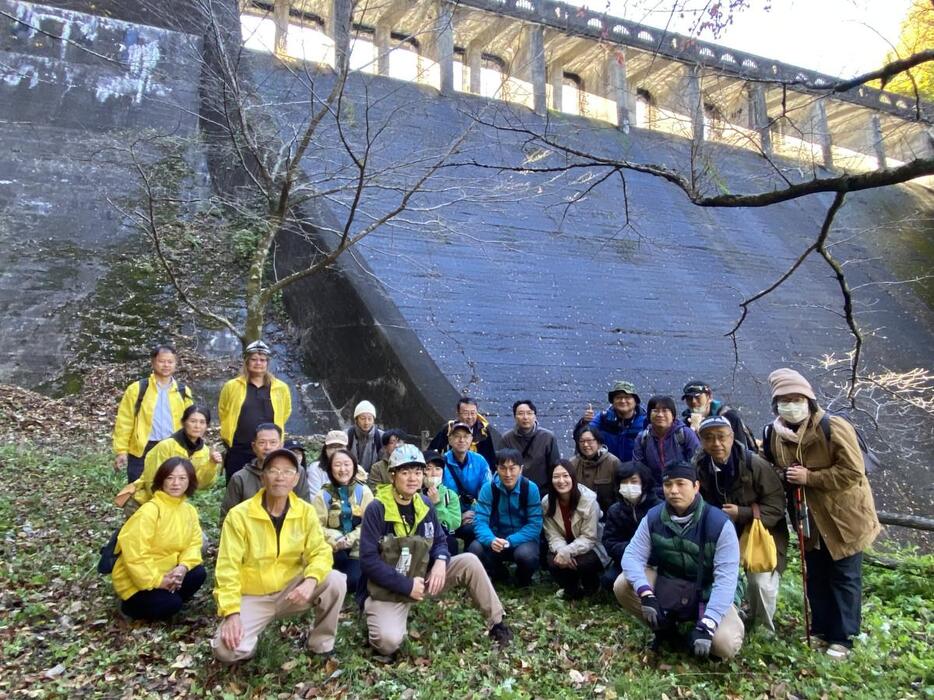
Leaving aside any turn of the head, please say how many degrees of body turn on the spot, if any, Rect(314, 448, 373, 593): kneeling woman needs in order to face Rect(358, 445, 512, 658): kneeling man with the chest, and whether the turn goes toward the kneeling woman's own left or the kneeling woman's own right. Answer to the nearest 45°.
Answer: approximately 45° to the kneeling woman's own left

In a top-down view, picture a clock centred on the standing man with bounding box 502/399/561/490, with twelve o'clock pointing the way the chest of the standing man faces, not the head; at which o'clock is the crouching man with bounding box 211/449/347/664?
The crouching man is roughly at 1 o'clock from the standing man.

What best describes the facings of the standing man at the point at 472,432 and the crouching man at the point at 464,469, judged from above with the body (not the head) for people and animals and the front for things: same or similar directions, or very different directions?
same or similar directions

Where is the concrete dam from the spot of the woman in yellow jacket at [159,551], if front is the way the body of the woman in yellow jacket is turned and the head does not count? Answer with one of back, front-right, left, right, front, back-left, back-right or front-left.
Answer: left

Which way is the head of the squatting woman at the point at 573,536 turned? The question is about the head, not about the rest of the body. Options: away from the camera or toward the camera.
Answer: toward the camera

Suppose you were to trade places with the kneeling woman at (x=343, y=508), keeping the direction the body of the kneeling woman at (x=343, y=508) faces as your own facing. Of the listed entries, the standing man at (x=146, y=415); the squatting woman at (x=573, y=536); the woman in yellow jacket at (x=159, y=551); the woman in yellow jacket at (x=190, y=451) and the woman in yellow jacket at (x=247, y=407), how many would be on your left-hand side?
1

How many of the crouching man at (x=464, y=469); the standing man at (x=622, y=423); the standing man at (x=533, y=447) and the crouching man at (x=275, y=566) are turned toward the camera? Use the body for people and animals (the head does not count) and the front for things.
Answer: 4

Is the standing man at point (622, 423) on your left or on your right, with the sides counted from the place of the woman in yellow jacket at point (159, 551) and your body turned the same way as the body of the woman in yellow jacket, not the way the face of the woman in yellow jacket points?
on your left

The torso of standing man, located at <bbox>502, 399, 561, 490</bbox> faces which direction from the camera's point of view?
toward the camera

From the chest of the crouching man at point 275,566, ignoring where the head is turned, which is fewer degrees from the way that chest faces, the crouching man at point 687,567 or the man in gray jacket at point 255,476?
the crouching man

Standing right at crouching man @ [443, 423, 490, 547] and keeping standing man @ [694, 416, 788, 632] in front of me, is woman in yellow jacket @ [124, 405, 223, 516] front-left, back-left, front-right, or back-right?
back-right

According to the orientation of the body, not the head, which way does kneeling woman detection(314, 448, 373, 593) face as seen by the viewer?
toward the camera

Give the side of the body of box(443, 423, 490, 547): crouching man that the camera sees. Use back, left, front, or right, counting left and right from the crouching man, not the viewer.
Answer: front

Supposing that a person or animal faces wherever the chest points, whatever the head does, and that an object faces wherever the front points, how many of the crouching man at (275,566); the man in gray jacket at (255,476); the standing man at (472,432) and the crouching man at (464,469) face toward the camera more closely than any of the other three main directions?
4

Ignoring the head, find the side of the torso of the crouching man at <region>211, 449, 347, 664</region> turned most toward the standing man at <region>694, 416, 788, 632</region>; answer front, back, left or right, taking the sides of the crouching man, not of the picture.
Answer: left

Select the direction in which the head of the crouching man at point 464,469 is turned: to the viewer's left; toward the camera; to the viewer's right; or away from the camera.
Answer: toward the camera

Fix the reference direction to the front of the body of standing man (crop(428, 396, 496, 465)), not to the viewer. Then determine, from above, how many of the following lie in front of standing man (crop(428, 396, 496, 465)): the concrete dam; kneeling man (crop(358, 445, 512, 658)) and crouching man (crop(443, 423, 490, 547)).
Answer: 2

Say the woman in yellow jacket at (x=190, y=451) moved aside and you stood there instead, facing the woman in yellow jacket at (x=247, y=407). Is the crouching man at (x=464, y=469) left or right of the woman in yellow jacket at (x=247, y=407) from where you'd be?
right

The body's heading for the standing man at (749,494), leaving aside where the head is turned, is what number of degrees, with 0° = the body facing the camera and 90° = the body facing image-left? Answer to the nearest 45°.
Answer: approximately 45°
